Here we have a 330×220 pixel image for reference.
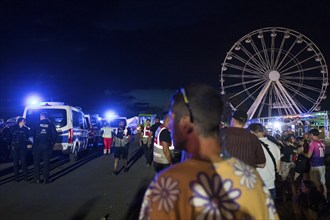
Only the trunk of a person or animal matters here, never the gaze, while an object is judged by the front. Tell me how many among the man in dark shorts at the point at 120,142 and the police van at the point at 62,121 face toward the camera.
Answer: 1

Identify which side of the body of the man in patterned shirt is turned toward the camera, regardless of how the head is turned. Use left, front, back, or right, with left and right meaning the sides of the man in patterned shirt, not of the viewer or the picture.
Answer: back

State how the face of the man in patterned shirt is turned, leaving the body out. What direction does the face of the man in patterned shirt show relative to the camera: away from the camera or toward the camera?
away from the camera

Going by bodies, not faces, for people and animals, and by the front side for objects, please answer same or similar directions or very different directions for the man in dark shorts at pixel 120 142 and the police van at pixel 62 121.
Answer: very different directions

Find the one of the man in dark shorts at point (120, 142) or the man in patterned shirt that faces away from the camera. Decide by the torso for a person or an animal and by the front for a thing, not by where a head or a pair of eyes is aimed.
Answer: the man in patterned shirt
